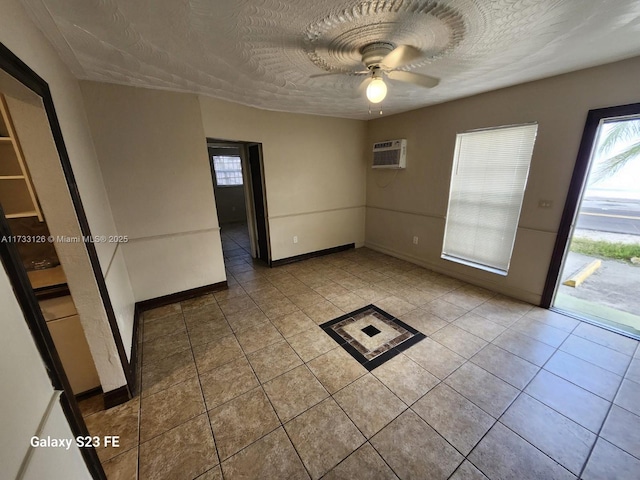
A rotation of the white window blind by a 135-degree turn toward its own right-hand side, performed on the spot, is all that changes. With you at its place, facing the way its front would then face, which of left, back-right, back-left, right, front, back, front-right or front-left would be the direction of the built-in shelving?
back-left

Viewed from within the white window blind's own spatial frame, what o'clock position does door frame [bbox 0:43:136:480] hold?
The door frame is roughly at 11 o'clock from the white window blind.

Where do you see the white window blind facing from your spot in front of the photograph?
facing the viewer and to the left of the viewer

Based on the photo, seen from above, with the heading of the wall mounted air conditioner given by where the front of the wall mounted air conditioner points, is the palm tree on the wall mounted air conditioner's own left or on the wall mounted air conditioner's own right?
on the wall mounted air conditioner's own left

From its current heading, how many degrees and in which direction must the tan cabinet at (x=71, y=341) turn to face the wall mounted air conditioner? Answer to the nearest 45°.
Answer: approximately 90° to its left

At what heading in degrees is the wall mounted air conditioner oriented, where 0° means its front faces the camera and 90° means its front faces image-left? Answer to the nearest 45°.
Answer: approximately 45°

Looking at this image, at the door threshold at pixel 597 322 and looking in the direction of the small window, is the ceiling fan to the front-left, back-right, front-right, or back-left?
front-left

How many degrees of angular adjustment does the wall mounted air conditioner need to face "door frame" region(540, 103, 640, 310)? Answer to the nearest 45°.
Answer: approximately 90° to its left

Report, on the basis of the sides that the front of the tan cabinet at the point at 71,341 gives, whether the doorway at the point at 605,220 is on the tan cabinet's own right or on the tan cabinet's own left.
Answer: on the tan cabinet's own left

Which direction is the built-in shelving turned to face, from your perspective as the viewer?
facing the viewer
